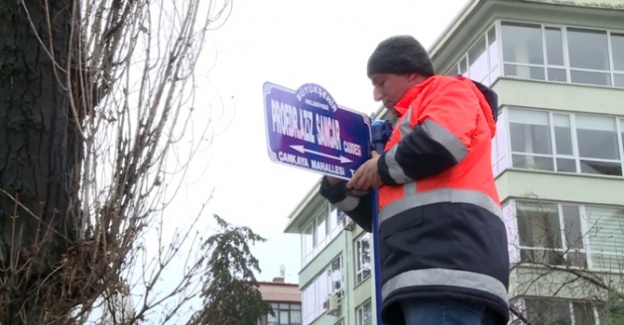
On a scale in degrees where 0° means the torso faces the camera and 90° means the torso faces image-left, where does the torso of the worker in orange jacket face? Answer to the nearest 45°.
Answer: approximately 90°

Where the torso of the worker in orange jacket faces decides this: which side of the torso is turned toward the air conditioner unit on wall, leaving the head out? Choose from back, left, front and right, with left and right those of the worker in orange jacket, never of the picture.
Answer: right

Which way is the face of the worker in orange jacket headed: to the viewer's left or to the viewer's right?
to the viewer's left

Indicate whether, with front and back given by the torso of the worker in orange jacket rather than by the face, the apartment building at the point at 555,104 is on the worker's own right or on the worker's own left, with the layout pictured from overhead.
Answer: on the worker's own right
